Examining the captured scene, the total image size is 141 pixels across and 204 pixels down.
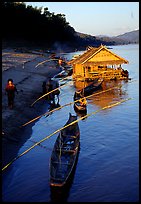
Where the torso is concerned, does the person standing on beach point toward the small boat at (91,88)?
no

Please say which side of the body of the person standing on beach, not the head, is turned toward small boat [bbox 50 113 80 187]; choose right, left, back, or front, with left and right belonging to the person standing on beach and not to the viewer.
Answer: front

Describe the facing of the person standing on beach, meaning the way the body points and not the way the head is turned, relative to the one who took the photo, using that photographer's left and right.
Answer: facing the viewer

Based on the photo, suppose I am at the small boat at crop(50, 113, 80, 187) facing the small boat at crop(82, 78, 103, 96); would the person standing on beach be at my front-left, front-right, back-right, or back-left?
front-left
